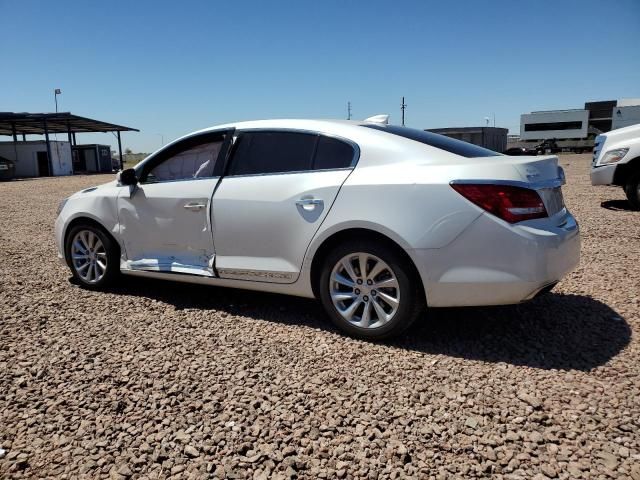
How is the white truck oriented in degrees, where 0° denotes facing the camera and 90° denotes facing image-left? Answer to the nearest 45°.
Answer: approximately 45°

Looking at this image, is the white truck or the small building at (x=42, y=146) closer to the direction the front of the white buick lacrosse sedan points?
the small building

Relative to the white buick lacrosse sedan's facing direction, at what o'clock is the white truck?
The white truck is roughly at 3 o'clock from the white buick lacrosse sedan.

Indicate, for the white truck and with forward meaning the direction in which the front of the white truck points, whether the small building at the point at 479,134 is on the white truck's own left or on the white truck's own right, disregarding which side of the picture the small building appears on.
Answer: on the white truck's own right

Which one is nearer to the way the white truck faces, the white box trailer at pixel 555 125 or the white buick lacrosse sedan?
the white buick lacrosse sedan

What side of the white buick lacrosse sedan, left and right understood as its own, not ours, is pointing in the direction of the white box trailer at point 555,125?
right

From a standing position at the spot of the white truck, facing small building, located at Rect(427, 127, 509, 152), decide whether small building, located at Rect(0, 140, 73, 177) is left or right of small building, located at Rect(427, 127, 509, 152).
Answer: left

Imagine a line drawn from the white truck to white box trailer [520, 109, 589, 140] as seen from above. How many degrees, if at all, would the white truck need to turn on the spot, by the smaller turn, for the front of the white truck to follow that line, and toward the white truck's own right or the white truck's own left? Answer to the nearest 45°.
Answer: approximately 135° to the white truck's own right

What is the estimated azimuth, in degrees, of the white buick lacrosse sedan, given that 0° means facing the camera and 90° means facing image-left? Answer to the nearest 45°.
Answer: approximately 135°

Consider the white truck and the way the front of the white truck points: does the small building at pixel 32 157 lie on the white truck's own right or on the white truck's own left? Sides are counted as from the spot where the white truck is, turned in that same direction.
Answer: on the white truck's own right
